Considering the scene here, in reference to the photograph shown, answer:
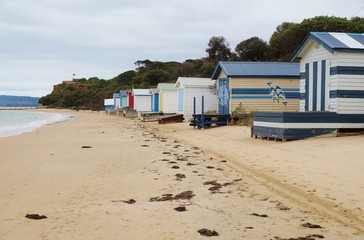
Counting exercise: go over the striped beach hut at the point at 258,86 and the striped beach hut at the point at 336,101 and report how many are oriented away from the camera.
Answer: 0

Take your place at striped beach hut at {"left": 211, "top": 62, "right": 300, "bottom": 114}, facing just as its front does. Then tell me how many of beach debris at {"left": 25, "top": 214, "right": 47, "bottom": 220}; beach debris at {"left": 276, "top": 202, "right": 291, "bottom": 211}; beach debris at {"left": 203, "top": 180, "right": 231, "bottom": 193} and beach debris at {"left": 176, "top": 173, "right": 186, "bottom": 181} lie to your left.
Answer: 4

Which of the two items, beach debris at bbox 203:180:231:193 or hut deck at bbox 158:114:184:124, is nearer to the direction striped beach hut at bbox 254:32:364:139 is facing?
the beach debris

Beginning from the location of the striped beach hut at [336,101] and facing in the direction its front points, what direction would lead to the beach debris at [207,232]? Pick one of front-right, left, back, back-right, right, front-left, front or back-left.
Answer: front-left

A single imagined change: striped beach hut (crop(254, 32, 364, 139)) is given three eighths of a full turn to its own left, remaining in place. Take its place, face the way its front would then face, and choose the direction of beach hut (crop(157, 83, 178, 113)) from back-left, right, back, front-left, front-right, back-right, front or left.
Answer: back-left

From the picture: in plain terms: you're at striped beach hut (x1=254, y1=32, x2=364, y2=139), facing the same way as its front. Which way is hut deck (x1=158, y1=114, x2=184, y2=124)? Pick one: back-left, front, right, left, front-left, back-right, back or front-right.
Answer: right

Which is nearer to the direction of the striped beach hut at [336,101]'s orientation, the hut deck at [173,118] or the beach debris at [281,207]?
the beach debris

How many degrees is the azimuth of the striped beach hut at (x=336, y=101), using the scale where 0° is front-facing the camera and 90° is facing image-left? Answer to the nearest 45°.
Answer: approximately 45°

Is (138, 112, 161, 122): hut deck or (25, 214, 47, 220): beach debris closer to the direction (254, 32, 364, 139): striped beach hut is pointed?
the beach debris

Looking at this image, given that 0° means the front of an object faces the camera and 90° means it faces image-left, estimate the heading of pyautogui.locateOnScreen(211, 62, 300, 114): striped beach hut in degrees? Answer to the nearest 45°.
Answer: approximately 90°

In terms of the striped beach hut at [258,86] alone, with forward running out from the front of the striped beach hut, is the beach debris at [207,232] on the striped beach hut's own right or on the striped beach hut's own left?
on the striped beach hut's own left

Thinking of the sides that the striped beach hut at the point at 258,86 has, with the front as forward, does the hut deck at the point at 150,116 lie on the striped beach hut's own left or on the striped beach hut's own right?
on the striped beach hut's own right
